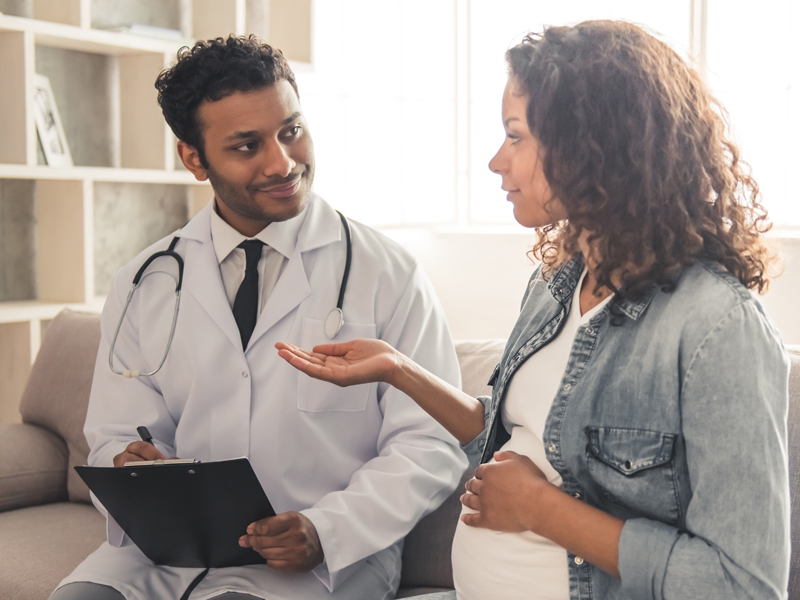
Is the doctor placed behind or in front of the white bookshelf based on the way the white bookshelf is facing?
in front

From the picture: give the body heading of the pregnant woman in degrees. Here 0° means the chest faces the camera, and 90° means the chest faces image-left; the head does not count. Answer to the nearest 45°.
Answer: approximately 45°

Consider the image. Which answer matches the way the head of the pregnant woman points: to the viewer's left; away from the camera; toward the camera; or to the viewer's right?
to the viewer's left

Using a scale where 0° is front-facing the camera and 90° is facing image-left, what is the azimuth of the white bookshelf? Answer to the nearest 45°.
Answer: approximately 315°

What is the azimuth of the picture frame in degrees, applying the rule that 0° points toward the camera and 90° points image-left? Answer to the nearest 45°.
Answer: approximately 315°

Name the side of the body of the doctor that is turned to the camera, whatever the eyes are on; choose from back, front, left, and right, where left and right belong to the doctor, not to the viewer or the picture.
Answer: front

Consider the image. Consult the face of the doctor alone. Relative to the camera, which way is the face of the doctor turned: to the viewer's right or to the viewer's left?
to the viewer's right

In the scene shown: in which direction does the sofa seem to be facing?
toward the camera
